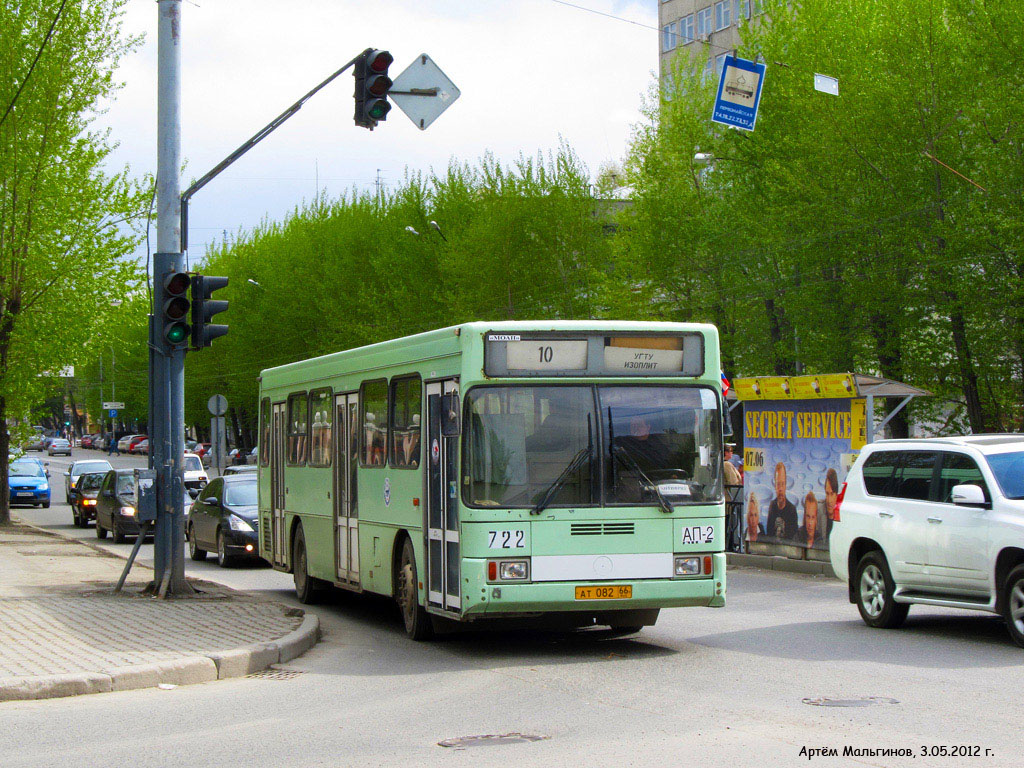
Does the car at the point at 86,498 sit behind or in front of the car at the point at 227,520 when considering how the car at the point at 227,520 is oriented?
behind

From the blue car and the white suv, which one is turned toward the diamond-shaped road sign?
the blue car

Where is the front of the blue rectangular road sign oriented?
toward the camera

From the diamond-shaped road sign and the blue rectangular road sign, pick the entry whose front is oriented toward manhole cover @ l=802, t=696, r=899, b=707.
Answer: the blue rectangular road sign

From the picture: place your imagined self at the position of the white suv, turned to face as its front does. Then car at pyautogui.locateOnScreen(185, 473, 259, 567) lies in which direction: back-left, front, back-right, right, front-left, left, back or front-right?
back

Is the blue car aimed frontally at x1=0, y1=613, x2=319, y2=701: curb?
yes

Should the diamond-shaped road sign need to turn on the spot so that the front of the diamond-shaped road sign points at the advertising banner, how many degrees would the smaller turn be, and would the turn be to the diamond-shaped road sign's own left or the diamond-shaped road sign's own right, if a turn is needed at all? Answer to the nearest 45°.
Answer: approximately 45° to the diamond-shaped road sign's own right

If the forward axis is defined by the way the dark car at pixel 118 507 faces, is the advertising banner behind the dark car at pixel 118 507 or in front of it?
in front

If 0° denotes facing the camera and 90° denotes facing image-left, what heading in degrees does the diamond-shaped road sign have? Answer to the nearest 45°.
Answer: approximately 180°

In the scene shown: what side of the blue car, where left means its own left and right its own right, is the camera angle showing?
front

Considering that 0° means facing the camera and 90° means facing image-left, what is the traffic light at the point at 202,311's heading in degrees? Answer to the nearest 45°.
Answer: approximately 270°

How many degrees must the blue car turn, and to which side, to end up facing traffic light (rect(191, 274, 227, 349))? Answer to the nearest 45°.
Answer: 0° — it already faces it

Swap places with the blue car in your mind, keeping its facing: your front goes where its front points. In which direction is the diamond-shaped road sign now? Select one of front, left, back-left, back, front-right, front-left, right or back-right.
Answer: front

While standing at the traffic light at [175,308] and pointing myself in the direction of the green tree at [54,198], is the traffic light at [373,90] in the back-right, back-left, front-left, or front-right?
back-right

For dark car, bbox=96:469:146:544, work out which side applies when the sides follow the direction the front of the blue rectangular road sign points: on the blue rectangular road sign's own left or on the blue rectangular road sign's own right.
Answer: on the blue rectangular road sign's own right
